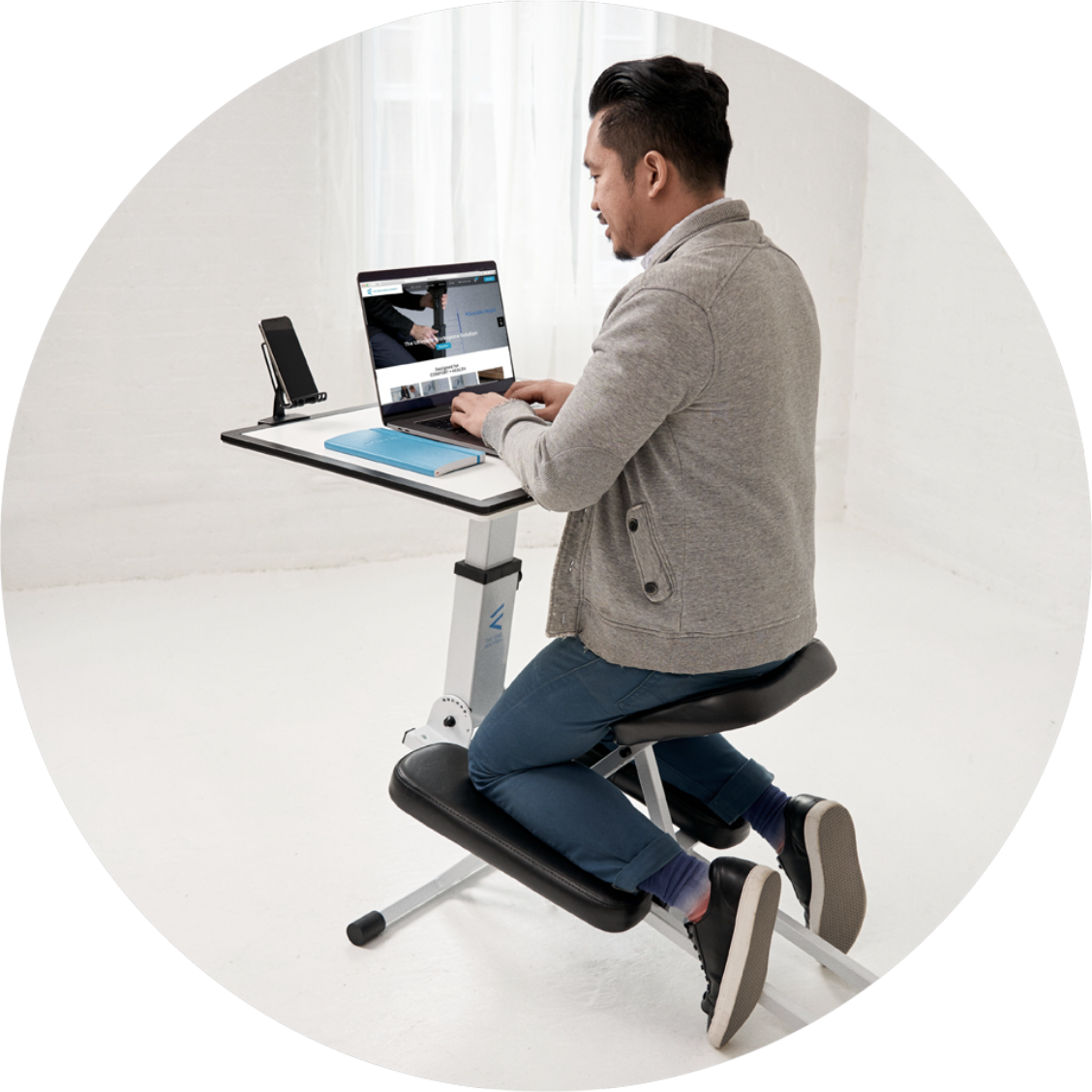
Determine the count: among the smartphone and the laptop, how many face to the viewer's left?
0

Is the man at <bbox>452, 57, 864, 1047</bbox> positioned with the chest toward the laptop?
yes

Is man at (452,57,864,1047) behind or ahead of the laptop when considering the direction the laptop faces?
ahead

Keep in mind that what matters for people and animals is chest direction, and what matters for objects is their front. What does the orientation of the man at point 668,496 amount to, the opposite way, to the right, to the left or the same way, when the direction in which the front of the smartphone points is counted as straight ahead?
the opposite way

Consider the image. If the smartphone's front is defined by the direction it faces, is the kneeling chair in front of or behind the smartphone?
in front

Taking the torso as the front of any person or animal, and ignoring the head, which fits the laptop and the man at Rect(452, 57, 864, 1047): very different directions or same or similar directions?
very different directions

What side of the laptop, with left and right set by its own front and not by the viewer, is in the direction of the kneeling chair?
front

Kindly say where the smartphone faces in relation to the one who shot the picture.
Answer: facing the viewer and to the right of the viewer

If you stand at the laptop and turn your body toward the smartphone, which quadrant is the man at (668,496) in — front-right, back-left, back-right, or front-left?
back-left
